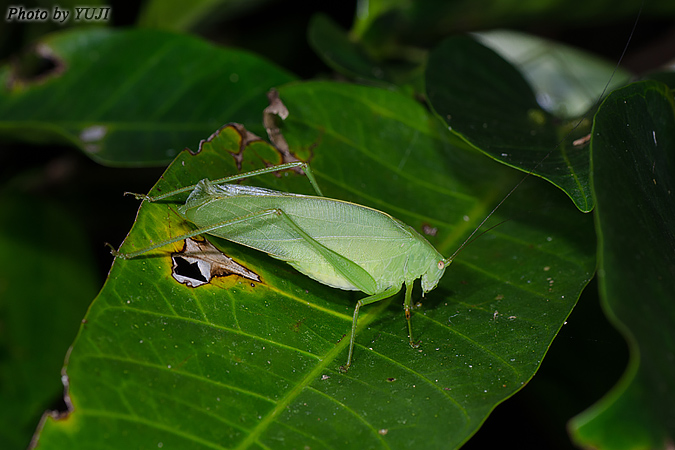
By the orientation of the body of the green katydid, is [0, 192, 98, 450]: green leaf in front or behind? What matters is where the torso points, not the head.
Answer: behind

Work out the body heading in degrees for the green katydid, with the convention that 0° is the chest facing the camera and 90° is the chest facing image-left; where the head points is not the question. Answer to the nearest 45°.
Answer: approximately 270°

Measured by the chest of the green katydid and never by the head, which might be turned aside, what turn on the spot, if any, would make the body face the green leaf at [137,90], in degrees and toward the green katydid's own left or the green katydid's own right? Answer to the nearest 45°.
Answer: approximately 135° to the green katydid's own left

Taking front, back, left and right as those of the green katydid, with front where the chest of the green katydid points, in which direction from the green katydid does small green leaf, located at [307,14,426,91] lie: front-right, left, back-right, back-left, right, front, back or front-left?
left

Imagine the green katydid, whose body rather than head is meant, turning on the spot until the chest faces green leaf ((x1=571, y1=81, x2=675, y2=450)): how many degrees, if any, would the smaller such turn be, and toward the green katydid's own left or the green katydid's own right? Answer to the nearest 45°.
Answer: approximately 45° to the green katydid's own right
